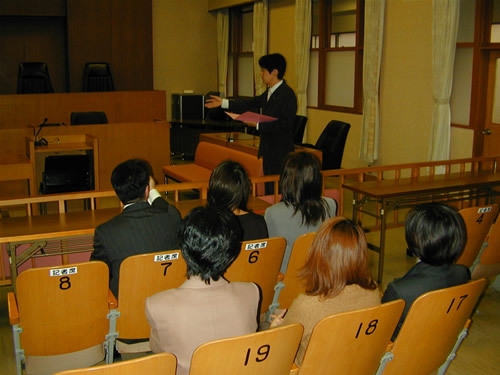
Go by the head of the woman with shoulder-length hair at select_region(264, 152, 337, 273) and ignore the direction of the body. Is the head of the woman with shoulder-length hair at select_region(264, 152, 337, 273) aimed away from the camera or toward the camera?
away from the camera

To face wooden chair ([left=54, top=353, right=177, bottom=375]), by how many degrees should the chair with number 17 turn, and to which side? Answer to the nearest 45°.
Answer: approximately 90° to its left

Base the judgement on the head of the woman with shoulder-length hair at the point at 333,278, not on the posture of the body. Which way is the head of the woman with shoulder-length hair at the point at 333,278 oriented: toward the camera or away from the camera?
away from the camera

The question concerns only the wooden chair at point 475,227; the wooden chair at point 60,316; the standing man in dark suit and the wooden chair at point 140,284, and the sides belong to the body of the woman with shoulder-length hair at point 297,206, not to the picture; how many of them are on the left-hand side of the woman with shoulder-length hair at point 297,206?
2

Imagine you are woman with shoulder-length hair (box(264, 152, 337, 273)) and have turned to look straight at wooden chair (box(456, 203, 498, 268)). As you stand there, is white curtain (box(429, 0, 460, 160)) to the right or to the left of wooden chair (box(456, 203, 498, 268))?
left

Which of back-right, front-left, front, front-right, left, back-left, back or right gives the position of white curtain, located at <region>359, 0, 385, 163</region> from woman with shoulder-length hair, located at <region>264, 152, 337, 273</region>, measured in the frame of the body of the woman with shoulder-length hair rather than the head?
front-right

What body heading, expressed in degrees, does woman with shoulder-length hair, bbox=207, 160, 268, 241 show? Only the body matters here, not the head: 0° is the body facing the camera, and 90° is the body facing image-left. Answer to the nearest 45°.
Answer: approximately 135°

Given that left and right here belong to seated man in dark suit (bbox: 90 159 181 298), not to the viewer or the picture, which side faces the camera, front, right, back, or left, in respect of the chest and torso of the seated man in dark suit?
back

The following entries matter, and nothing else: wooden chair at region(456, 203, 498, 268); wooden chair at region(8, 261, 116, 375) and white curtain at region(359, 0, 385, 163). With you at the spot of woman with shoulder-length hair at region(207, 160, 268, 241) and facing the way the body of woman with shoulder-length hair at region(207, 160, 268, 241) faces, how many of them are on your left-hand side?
1

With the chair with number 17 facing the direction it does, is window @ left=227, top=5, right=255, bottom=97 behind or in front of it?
in front

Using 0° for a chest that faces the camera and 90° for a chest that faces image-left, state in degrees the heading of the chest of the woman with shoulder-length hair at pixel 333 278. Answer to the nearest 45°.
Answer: approximately 135°

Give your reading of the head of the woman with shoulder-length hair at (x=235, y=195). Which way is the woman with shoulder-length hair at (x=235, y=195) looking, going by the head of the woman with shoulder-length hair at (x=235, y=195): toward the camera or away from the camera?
away from the camera

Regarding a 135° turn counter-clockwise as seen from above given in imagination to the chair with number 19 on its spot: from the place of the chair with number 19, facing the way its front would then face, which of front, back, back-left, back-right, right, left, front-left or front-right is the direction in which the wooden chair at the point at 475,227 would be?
back-left

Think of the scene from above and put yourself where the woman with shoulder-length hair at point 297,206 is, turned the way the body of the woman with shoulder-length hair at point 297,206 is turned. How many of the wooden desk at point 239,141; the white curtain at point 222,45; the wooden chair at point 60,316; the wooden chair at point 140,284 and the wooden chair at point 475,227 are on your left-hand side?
2

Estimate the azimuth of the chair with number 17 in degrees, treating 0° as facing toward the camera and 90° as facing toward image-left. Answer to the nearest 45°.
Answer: approximately 135°
